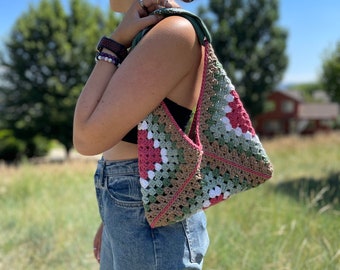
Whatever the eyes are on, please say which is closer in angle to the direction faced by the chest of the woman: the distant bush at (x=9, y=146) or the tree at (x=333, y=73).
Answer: the distant bush

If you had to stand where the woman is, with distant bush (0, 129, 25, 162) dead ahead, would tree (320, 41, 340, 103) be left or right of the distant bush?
right

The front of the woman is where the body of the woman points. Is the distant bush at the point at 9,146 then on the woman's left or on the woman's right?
on the woman's right

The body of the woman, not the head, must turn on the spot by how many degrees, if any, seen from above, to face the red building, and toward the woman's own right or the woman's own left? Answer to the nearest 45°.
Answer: approximately 90° to the woman's own right

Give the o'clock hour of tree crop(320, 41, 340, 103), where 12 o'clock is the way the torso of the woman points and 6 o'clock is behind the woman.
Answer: The tree is roughly at 4 o'clock from the woman.

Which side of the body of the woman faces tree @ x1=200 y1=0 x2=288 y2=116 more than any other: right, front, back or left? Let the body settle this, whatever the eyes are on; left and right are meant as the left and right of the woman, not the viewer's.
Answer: right

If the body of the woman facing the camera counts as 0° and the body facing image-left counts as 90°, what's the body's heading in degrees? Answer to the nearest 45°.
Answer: approximately 90°
